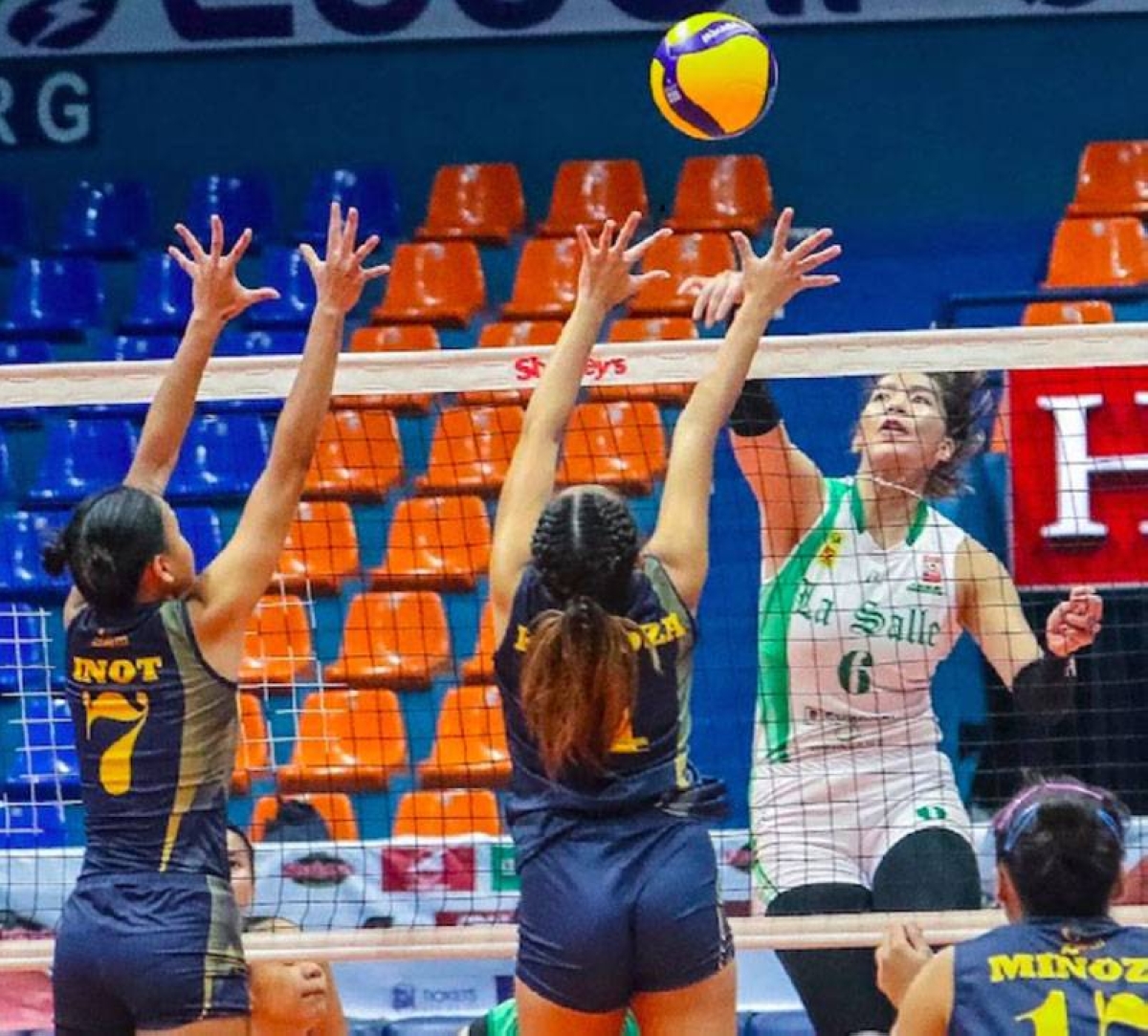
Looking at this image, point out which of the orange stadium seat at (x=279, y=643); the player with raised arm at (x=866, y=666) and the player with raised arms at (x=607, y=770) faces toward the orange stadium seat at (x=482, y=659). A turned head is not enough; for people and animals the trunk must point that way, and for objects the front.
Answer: the player with raised arms at (x=607, y=770)

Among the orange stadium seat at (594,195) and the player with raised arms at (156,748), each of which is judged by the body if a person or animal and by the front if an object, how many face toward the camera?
1

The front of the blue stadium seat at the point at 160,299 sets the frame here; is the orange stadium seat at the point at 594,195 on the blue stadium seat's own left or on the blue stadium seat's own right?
on the blue stadium seat's own left

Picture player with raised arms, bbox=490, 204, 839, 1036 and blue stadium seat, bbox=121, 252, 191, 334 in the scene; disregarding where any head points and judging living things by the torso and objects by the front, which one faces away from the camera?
the player with raised arms

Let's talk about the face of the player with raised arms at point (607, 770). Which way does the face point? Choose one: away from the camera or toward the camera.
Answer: away from the camera

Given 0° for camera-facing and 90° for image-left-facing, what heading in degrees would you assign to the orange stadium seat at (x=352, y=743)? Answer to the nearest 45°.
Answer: approximately 0°

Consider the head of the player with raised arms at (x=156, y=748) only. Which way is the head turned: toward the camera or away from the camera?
away from the camera

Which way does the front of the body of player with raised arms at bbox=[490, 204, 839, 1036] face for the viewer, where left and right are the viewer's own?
facing away from the viewer

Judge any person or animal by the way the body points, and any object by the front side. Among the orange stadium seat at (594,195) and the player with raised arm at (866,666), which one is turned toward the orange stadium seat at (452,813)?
the orange stadium seat at (594,195)

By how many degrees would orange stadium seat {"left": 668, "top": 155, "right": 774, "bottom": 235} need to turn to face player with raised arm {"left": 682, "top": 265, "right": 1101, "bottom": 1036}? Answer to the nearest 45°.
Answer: approximately 45° to its left

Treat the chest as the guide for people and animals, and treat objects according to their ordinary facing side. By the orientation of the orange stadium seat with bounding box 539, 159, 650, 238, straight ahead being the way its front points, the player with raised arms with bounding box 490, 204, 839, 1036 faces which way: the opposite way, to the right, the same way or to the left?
the opposite way
